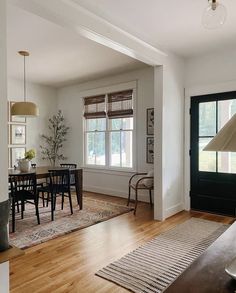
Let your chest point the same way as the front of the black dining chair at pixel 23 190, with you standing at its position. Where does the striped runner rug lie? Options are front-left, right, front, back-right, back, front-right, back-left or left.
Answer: back

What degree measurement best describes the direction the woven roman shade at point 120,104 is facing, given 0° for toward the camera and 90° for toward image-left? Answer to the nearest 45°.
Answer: approximately 45°

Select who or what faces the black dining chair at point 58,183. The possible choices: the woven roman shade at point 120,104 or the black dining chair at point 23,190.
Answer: the woven roman shade

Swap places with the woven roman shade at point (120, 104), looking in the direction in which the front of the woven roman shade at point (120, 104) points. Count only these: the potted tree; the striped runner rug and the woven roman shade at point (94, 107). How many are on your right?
2

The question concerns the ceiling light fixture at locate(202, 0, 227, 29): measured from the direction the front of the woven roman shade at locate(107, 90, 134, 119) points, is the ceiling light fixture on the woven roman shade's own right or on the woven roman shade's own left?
on the woven roman shade's own left

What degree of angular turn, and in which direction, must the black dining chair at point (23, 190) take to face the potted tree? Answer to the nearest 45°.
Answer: approximately 45° to its right

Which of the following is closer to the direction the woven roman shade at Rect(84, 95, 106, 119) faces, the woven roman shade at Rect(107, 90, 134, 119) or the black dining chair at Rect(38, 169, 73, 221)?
the black dining chair

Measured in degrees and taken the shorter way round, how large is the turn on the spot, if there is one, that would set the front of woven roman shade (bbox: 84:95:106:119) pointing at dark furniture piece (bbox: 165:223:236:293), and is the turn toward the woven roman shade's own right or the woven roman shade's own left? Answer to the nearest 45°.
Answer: approximately 45° to the woven roman shade's own left

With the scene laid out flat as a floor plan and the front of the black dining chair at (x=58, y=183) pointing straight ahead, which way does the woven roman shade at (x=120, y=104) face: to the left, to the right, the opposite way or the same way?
to the left

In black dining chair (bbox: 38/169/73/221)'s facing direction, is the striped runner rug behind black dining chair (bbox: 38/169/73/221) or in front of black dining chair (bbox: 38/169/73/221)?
behind

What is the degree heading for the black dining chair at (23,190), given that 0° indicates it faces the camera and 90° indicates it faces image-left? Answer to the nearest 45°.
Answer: approximately 135°

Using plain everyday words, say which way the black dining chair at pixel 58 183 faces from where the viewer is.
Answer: facing away from the viewer and to the left of the viewer
